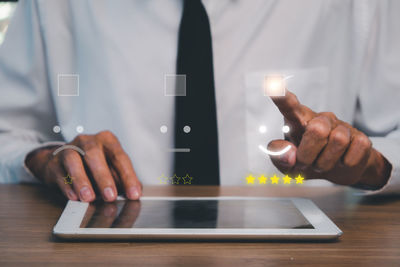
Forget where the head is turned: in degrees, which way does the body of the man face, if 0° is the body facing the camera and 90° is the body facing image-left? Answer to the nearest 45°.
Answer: approximately 0°

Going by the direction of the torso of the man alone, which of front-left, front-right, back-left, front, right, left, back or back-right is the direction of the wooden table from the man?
front
